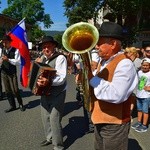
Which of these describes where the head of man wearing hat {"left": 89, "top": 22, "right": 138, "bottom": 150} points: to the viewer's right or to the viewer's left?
to the viewer's left

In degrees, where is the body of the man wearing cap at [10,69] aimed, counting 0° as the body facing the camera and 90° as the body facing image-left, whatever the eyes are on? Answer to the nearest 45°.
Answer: approximately 45°

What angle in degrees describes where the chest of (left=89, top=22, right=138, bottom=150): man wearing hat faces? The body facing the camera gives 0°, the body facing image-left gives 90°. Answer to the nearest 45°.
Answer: approximately 90°

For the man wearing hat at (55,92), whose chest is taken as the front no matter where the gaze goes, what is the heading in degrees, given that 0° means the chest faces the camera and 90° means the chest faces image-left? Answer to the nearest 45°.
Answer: approximately 45°

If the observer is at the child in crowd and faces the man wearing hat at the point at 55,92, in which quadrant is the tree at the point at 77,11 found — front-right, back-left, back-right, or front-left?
back-right

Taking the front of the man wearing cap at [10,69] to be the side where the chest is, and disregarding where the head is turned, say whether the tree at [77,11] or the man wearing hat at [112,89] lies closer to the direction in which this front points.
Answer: the man wearing hat

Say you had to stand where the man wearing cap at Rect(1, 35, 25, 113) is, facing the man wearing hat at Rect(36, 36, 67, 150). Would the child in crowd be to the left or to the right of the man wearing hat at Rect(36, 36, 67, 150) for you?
left

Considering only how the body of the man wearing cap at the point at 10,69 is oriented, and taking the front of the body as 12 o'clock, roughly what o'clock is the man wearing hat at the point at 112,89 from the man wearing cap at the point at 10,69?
the man wearing hat at the point at 112,89 is roughly at 10 o'clock from the man wearing cap at the point at 10,69.

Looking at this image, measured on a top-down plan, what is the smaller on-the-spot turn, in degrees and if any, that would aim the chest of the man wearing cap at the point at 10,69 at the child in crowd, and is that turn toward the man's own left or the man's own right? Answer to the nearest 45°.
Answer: approximately 90° to the man's own left

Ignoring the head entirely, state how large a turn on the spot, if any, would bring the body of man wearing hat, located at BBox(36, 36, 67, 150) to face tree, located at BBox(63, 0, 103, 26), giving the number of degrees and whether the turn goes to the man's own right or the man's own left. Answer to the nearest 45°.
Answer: approximately 135° to the man's own right
